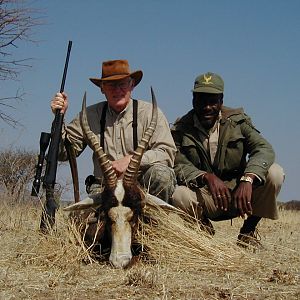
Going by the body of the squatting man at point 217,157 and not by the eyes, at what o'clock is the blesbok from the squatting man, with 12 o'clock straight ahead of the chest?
The blesbok is roughly at 1 o'clock from the squatting man.

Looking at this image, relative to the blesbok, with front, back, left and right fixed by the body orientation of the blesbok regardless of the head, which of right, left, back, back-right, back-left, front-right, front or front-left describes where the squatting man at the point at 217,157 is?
back-left

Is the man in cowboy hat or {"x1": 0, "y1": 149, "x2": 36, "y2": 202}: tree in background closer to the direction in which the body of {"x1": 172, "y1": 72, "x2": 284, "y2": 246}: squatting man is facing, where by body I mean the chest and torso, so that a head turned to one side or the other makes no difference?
the man in cowboy hat

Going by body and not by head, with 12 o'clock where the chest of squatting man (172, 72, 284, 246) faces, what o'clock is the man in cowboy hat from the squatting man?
The man in cowboy hat is roughly at 2 o'clock from the squatting man.

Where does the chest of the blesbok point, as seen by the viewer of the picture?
toward the camera

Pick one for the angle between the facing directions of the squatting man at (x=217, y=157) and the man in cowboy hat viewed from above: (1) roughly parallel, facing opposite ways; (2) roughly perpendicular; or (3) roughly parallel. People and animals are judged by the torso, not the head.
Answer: roughly parallel
